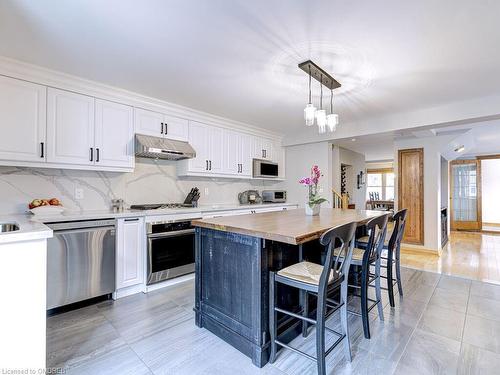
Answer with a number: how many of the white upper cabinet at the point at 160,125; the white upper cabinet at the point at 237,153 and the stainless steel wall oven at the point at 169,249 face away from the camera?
0

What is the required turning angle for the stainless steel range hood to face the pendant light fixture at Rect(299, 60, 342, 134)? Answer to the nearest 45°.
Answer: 0° — it already faces it

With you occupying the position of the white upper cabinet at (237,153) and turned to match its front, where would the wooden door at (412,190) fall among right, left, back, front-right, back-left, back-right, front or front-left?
front-left

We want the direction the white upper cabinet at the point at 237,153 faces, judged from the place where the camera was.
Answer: facing the viewer and to the right of the viewer

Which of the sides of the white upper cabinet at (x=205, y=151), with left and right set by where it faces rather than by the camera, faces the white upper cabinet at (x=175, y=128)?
right

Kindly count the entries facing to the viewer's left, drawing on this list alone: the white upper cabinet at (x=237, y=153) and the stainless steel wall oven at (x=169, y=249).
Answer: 0

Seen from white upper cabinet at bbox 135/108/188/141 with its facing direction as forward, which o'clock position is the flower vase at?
The flower vase is roughly at 12 o'clock from the white upper cabinet.

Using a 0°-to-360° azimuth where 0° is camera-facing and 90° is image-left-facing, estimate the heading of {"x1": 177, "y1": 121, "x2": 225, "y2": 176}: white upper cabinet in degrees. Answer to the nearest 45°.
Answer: approximately 315°

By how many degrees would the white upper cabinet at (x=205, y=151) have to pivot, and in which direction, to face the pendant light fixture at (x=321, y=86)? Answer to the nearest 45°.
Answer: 0° — it already faces it

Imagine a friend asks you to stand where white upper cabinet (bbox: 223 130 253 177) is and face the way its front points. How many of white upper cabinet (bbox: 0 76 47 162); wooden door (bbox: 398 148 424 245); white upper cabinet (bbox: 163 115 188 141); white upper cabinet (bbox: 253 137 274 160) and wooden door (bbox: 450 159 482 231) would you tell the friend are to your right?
2

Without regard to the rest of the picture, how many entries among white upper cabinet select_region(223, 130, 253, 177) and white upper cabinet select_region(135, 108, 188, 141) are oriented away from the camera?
0

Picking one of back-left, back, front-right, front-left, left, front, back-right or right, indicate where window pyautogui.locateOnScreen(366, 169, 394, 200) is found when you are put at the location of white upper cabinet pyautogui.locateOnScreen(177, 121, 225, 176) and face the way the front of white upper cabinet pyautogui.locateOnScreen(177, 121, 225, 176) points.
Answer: left

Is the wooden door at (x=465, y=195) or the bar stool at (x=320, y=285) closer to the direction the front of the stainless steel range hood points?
the bar stool

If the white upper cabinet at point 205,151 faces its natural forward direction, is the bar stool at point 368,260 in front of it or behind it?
in front
